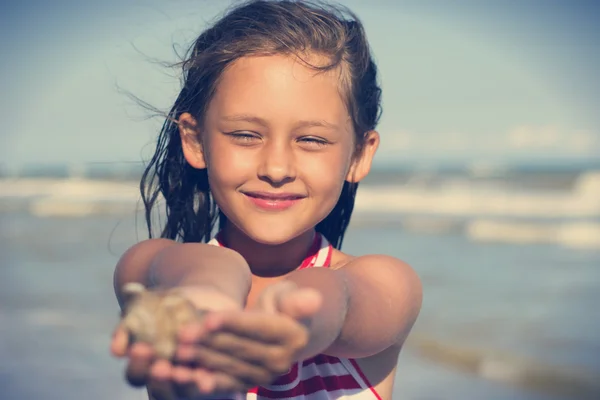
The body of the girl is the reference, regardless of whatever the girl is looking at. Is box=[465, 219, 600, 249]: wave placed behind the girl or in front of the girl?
behind

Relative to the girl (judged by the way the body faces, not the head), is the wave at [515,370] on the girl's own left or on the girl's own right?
on the girl's own left

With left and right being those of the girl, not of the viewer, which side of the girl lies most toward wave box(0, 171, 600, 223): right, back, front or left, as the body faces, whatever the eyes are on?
back

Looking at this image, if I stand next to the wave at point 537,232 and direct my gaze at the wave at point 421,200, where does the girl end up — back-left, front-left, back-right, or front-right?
back-left

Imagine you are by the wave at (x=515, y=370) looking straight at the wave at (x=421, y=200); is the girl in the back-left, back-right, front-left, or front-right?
back-left

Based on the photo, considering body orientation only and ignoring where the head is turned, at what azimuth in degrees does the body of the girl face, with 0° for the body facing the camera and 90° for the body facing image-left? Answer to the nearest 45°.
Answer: approximately 0°
